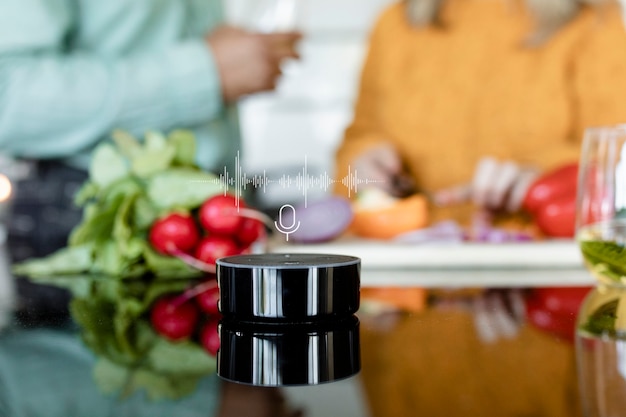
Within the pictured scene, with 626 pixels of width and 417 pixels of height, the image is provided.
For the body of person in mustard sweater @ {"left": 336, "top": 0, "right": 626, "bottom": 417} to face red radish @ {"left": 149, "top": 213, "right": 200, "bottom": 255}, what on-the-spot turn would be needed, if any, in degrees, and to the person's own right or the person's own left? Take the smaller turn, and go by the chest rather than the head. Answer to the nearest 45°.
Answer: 0° — they already face it

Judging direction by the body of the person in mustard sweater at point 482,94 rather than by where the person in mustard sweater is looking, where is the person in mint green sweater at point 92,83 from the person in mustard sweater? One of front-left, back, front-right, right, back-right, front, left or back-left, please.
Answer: front-right

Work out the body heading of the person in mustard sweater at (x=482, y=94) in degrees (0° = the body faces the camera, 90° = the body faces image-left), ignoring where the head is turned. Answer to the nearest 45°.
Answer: approximately 0°

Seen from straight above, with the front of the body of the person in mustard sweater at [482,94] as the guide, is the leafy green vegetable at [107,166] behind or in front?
in front

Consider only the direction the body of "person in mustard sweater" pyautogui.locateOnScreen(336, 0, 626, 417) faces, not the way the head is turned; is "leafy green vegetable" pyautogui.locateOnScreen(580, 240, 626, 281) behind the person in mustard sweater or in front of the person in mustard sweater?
in front

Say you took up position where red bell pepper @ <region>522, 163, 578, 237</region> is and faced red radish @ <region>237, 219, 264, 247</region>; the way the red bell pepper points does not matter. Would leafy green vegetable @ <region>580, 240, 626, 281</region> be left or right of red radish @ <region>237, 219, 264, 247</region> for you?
left

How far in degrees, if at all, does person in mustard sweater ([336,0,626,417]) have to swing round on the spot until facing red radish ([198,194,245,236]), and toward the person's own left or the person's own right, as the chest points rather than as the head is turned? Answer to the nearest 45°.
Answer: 0° — they already face it
